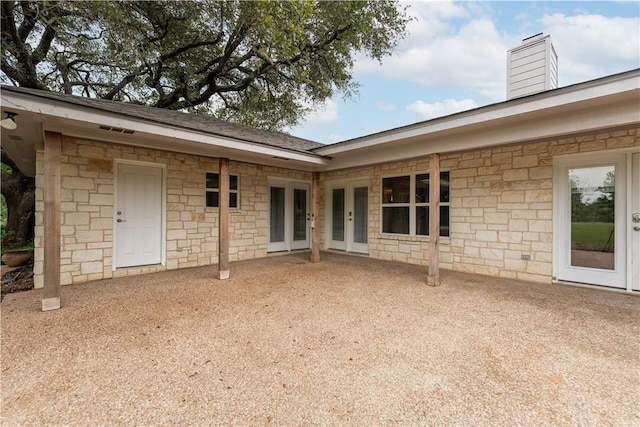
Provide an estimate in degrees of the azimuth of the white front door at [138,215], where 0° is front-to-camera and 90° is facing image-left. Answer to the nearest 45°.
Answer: approximately 0°

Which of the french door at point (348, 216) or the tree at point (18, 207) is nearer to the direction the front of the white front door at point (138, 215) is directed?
the french door

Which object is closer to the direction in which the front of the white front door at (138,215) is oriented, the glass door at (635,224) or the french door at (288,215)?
the glass door

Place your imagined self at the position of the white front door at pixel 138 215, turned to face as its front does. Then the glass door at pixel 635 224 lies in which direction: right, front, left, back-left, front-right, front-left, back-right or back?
front-left

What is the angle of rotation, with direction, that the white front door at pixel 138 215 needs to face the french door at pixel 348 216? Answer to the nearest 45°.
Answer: approximately 90° to its left

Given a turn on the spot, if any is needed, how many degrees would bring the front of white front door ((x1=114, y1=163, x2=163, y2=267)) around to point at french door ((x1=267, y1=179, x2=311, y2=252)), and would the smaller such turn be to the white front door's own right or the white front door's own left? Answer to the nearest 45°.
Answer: approximately 90° to the white front door's own left

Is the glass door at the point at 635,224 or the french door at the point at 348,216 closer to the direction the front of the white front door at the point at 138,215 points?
the glass door
